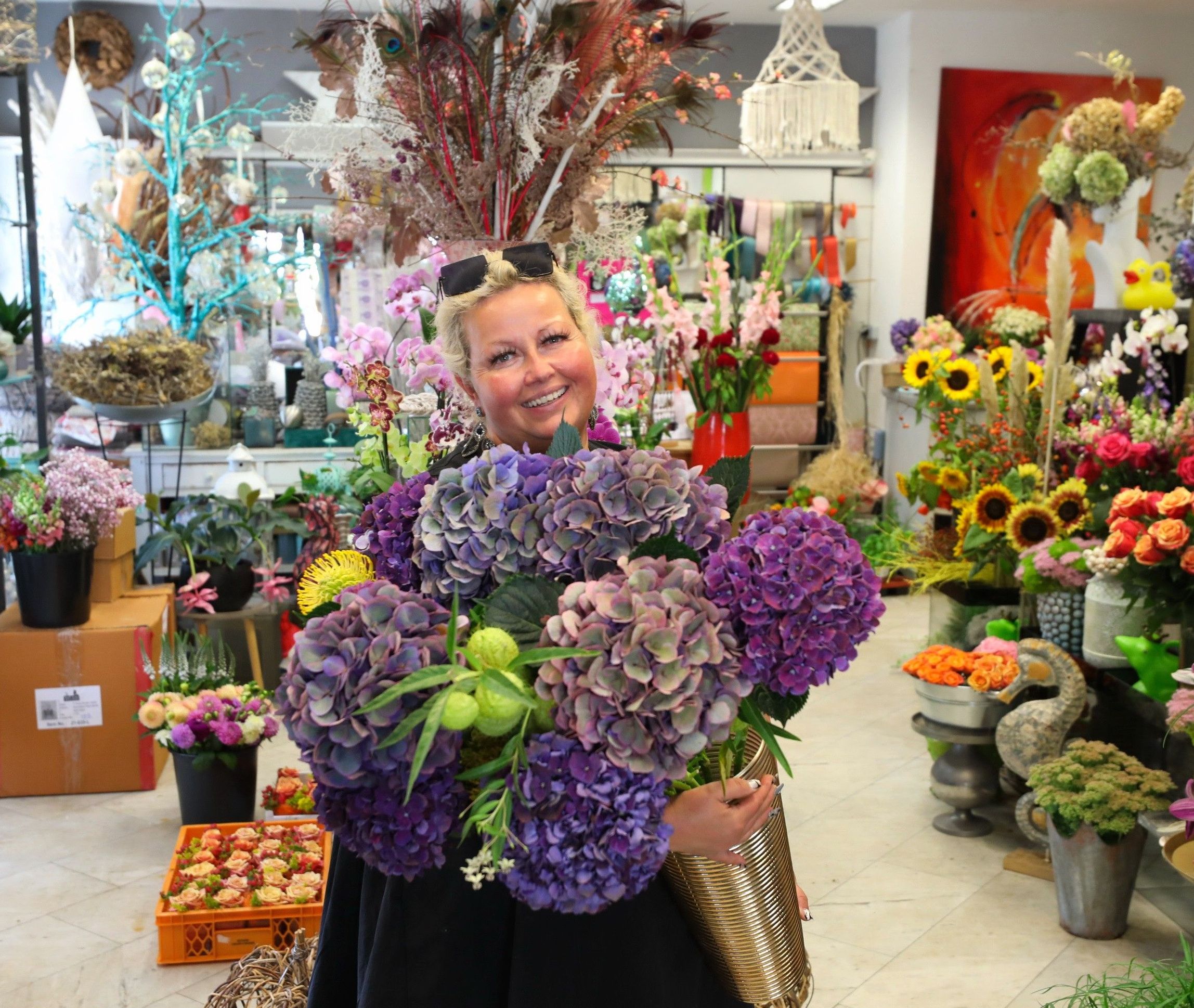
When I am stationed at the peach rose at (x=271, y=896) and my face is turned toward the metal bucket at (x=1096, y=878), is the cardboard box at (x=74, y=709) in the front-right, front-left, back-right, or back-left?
back-left

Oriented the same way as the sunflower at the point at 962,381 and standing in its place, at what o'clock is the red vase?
The red vase is roughly at 3 o'clock from the sunflower.

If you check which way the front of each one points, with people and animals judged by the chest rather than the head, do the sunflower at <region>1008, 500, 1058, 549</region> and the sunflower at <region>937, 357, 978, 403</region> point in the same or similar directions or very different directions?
same or similar directions

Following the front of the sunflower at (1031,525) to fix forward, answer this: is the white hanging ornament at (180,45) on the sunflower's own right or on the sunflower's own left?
on the sunflower's own right

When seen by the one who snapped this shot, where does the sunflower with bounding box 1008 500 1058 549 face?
facing the viewer

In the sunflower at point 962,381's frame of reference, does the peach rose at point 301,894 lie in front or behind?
in front

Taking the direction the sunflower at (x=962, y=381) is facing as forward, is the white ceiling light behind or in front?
behind

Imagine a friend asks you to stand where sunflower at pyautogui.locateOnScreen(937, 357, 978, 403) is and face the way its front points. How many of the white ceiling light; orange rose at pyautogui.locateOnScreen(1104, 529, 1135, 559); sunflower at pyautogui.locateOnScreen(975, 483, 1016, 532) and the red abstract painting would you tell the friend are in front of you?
2

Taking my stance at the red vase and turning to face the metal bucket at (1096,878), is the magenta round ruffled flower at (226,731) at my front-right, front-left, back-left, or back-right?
front-right

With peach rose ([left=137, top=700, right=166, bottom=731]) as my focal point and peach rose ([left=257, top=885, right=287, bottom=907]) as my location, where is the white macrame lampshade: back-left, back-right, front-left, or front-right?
front-right

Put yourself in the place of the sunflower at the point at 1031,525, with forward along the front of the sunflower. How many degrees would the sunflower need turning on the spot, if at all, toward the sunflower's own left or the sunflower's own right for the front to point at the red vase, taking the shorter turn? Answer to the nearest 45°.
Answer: approximately 135° to the sunflower's own right

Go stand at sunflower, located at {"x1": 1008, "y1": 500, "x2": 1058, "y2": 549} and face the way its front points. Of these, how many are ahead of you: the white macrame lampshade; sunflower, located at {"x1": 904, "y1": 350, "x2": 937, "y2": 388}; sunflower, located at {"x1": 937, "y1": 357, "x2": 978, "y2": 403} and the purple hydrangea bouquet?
1

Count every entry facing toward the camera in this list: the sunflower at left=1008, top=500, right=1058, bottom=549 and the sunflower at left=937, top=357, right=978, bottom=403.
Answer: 2

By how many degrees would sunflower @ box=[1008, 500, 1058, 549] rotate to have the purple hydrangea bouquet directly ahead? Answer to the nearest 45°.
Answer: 0° — it already faces it

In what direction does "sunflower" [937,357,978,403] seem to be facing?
toward the camera
